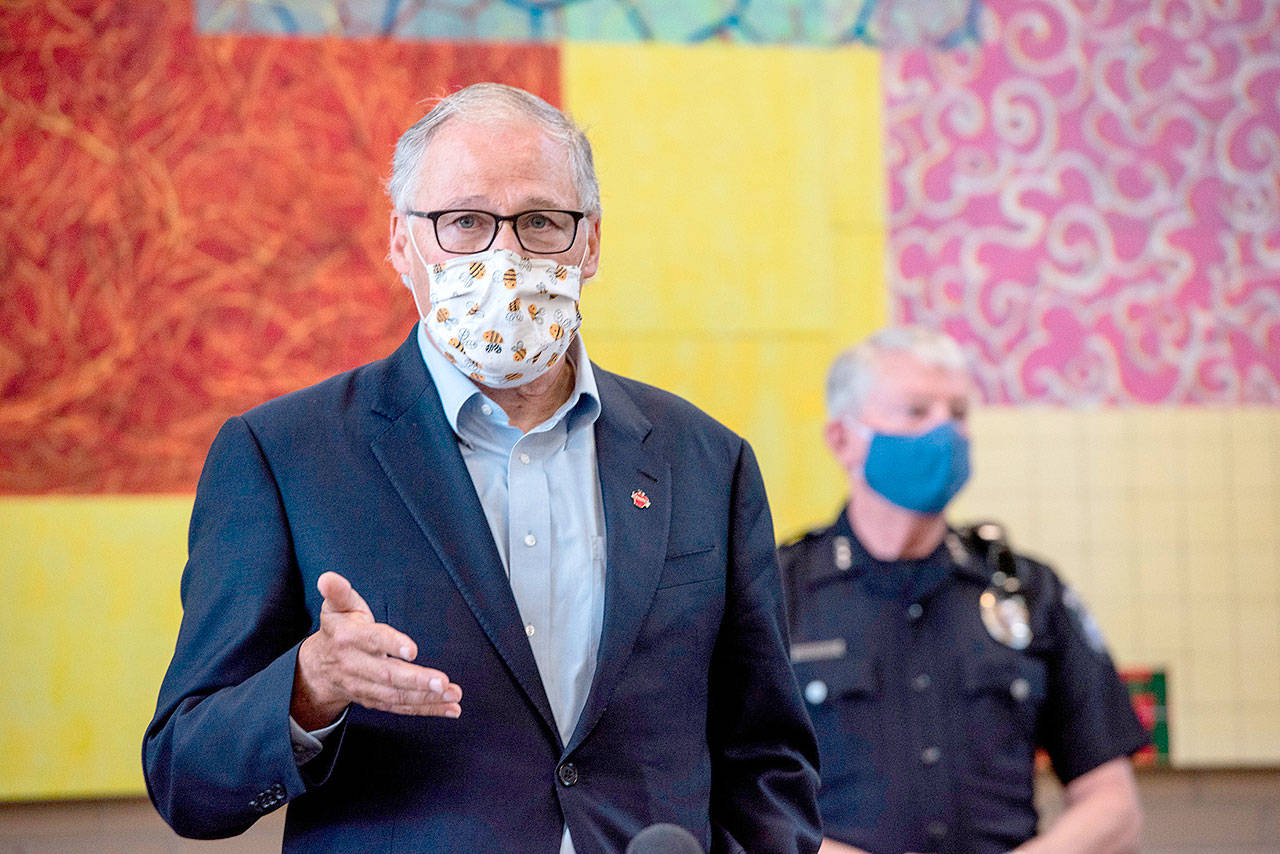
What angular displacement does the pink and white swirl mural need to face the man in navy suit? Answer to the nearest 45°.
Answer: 0° — it already faces them

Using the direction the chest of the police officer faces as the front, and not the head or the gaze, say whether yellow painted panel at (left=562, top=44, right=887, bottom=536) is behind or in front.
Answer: behind

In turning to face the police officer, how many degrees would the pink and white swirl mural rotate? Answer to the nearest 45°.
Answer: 0° — it already faces them

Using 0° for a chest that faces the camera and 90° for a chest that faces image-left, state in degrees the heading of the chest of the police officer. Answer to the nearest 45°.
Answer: approximately 0°

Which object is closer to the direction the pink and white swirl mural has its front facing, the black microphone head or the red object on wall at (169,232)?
the black microphone head

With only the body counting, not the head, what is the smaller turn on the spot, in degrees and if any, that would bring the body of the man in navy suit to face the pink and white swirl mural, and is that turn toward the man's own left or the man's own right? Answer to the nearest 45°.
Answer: approximately 135° to the man's own left

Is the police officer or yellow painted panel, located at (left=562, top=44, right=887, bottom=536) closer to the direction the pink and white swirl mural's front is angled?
the police officer

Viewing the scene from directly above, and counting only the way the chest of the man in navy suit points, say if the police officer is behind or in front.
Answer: behind

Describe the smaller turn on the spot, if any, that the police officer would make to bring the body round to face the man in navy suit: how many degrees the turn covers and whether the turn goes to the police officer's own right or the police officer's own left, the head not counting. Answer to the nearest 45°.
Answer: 0° — they already face them

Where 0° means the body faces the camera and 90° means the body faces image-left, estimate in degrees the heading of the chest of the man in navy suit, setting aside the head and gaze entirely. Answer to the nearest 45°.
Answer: approximately 0°

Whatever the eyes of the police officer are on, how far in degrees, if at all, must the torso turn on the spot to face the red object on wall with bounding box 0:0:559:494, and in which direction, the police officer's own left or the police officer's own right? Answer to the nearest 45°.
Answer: approximately 90° to the police officer's own right
